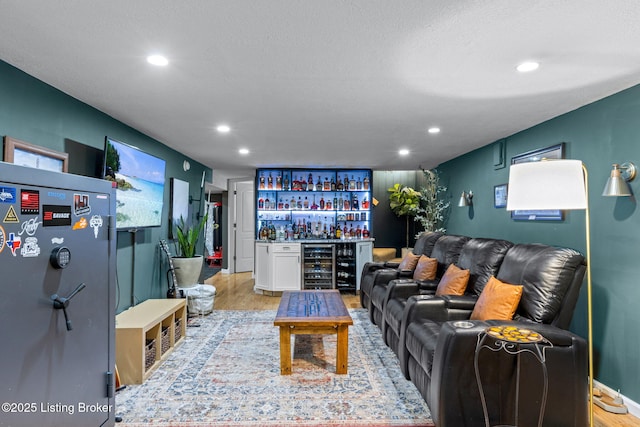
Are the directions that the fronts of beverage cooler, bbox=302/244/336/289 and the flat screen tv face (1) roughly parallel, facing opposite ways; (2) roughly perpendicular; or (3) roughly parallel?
roughly perpendicular

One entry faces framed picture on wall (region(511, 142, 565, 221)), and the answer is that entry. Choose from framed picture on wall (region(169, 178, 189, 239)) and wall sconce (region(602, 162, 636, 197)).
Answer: framed picture on wall (region(169, 178, 189, 239))

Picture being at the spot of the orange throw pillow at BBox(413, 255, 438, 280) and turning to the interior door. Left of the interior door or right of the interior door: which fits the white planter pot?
left

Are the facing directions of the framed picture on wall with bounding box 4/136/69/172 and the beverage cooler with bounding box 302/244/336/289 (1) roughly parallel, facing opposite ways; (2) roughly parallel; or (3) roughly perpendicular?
roughly perpendicular

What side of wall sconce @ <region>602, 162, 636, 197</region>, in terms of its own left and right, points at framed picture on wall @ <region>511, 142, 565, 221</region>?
right

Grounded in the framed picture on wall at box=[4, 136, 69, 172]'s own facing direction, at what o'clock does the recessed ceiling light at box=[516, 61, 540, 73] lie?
The recessed ceiling light is roughly at 12 o'clock from the framed picture on wall.

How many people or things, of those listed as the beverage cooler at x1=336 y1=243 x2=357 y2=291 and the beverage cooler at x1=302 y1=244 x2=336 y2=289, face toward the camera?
2

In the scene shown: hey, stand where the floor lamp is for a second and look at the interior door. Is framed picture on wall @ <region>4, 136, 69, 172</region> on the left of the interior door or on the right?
left

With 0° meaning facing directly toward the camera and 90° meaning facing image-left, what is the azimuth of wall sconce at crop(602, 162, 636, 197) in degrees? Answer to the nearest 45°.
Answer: approximately 45°

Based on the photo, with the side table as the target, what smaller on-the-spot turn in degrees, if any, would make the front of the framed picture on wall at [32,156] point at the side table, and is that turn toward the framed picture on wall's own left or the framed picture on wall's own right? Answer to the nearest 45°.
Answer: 0° — it already faces it

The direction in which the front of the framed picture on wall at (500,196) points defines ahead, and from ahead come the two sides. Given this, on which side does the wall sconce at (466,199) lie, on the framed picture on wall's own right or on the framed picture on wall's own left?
on the framed picture on wall's own right

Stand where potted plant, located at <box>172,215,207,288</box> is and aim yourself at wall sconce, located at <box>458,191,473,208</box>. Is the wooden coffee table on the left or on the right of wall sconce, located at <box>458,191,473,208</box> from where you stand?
right
